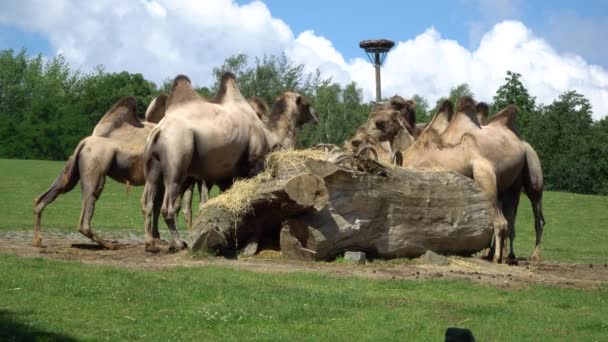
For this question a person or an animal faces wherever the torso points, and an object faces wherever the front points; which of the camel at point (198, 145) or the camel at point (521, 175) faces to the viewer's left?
the camel at point (521, 175)

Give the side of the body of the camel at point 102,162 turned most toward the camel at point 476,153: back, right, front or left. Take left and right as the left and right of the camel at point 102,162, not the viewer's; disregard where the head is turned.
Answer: front

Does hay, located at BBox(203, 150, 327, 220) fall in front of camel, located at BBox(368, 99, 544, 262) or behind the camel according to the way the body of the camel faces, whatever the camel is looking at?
in front

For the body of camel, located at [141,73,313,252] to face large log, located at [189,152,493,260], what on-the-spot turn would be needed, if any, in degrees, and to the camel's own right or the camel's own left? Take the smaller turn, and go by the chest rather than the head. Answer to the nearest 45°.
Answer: approximately 45° to the camel's own right

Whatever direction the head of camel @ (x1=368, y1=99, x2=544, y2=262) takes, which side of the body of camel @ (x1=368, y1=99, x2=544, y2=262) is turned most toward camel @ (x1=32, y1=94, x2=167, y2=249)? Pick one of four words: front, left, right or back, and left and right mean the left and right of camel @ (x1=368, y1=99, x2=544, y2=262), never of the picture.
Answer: front

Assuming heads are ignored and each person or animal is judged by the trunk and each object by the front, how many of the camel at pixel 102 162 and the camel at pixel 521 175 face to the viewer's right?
1

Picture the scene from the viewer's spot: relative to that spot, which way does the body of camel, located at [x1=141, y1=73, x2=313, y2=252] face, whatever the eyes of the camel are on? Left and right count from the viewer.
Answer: facing away from the viewer and to the right of the viewer

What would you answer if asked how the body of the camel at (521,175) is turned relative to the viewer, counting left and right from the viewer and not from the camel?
facing to the left of the viewer

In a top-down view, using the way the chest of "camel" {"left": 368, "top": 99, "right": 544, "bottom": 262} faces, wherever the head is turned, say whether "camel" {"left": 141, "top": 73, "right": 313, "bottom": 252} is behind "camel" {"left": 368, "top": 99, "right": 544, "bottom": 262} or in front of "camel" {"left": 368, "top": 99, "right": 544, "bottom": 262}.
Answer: in front

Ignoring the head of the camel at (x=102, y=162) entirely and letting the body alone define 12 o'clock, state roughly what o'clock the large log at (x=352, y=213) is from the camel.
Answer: The large log is roughly at 1 o'clock from the camel.

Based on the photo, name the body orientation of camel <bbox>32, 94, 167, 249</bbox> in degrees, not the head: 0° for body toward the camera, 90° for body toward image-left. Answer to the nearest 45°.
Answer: approximately 270°

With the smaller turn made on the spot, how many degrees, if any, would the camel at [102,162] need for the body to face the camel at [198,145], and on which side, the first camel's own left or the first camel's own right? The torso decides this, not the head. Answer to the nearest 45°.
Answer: approximately 45° to the first camel's own right

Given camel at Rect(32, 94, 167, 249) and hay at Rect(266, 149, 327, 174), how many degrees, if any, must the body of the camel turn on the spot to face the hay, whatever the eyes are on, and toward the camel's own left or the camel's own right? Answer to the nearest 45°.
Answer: approximately 45° to the camel's own right

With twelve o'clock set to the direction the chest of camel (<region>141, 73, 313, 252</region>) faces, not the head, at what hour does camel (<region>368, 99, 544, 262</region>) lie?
camel (<region>368, 99, 544, 262</region>) is roughly at 1 o'clock from camel (<region>141, 73, 313, 252</region>).
